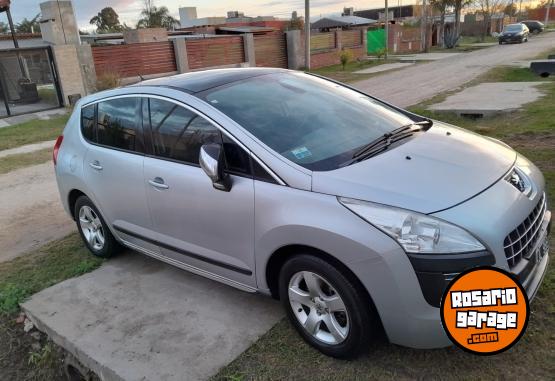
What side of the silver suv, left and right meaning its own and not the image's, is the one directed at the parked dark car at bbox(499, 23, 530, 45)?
left

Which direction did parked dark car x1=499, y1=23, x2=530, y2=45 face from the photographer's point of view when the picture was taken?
facing the viewer and to the left of the viewer

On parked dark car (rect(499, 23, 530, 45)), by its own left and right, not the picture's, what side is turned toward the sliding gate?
front

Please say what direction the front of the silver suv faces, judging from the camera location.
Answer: facing the viewer and to the right of the viewer

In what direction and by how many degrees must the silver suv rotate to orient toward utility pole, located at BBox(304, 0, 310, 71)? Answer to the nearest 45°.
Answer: approximately 135° to its left

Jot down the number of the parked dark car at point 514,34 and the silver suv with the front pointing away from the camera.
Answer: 0

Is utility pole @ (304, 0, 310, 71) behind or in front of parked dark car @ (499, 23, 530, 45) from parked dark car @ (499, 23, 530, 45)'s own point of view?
in front

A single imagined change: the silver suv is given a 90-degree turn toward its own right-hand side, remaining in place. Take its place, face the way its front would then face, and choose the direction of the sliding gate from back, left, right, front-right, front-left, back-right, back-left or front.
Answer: right

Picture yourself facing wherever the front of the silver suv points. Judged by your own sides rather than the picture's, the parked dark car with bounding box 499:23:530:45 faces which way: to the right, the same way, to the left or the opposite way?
to the right
